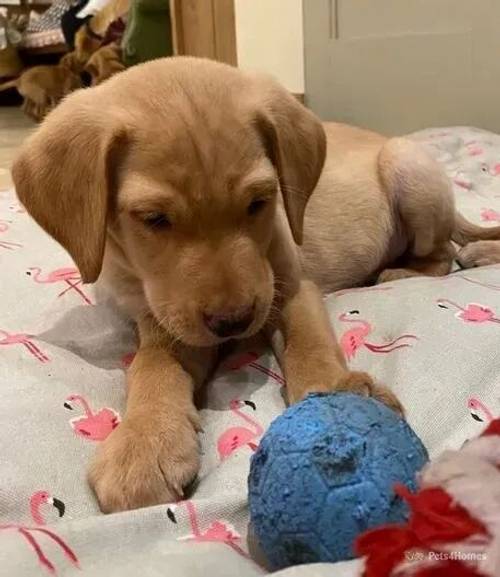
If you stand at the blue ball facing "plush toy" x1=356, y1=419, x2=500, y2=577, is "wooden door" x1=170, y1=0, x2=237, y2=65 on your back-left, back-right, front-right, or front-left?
back-left

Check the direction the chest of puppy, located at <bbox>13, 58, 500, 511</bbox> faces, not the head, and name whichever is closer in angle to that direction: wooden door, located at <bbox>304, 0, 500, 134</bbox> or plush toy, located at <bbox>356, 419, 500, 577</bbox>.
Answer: the plush toy

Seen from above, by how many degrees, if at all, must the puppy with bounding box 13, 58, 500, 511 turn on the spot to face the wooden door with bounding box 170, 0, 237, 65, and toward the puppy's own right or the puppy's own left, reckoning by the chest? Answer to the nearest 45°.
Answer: approximately 135° to the puppy's own right

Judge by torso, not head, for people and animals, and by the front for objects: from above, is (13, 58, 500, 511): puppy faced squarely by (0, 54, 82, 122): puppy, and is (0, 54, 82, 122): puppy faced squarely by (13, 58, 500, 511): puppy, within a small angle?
no

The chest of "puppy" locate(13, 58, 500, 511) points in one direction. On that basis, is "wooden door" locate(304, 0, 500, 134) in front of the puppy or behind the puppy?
behind

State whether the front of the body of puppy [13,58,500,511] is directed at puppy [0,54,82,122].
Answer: no

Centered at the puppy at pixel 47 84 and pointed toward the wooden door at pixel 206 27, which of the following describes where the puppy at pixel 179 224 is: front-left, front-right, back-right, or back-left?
front-right

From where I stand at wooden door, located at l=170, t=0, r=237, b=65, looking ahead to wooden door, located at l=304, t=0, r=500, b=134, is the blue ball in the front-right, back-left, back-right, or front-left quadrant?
front-right

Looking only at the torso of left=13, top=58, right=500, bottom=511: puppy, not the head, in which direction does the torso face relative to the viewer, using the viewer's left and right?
facing the viewer and to the left of the viewer

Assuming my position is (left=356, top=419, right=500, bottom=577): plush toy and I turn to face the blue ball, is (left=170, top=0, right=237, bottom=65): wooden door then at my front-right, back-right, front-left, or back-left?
front-right
